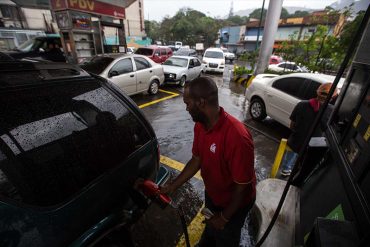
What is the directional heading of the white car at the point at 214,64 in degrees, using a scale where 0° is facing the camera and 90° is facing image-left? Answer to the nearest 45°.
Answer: approximately 0°

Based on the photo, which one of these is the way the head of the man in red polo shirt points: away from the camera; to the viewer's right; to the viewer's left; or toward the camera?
to the viewer's left

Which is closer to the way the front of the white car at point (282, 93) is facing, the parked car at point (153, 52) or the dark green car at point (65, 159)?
the dark green car

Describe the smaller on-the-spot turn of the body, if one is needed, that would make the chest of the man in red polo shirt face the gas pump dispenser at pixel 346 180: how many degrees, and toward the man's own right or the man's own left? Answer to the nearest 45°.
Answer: approximately 135° to the man's own left

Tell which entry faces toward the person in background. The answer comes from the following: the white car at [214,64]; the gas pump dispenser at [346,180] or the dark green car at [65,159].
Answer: the white car
